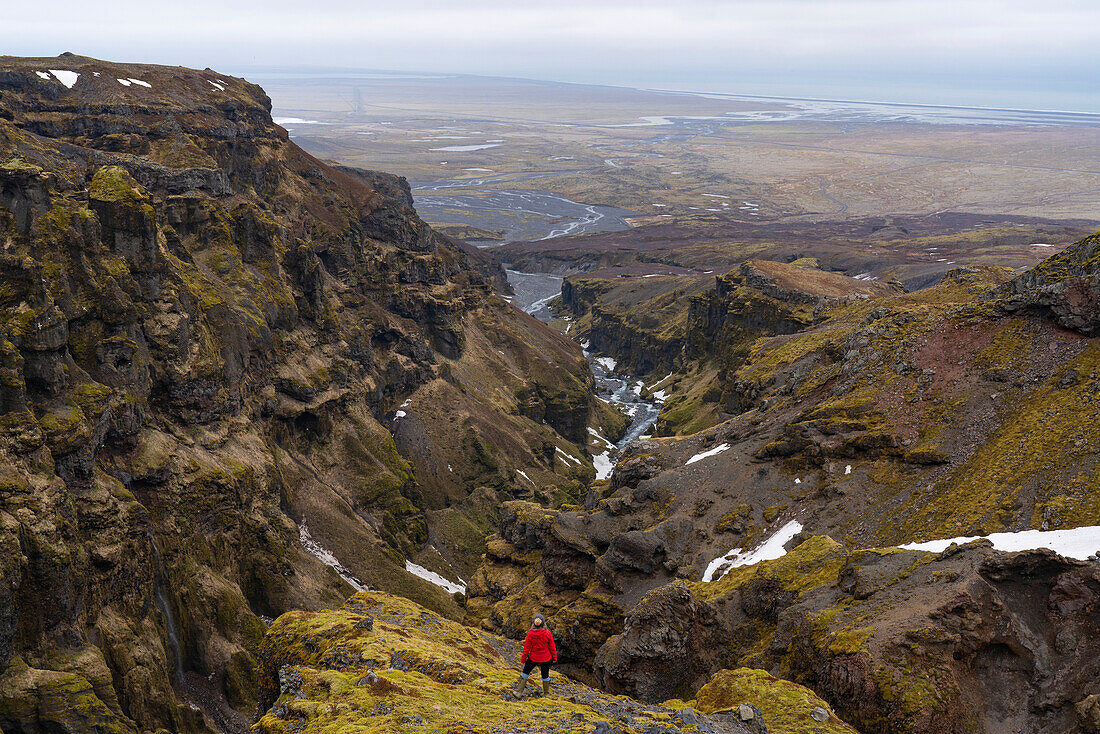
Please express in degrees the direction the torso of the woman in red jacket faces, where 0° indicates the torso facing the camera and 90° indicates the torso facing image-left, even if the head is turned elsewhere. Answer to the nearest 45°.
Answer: approximately 180°

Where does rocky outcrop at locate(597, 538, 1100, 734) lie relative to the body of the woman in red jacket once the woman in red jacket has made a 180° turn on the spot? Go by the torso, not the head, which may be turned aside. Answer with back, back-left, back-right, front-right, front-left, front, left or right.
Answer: left
